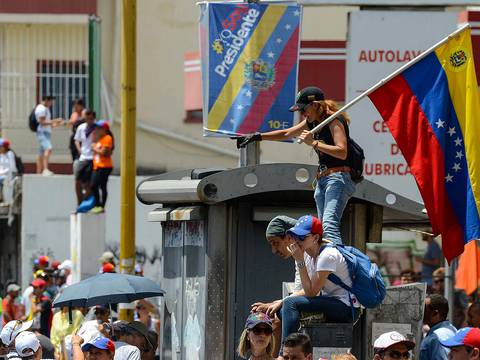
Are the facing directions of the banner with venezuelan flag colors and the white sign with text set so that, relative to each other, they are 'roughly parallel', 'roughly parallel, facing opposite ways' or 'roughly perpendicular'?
roughly parallel

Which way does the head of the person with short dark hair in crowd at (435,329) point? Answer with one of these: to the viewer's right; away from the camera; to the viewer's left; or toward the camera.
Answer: to the viewer's left

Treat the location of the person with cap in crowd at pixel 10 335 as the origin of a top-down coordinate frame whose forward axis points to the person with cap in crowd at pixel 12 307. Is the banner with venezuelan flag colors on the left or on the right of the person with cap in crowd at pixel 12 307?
right

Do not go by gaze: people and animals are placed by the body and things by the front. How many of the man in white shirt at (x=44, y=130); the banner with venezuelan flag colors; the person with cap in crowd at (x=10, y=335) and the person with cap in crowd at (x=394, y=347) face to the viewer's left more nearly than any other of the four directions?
0

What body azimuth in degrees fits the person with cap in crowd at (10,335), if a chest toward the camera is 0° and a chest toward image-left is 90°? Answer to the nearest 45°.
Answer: approximately 270°

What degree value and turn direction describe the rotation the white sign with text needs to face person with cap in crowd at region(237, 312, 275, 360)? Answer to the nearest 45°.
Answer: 0° — it already faces them
